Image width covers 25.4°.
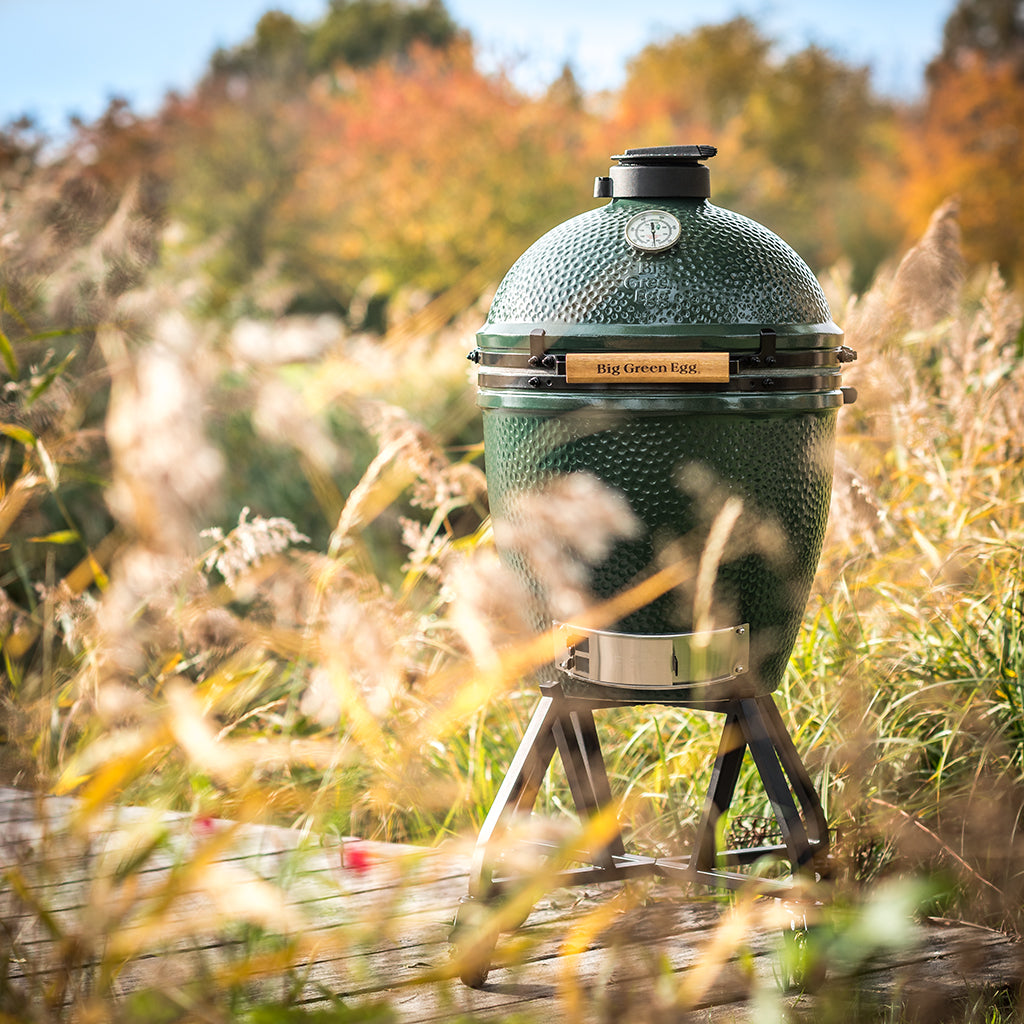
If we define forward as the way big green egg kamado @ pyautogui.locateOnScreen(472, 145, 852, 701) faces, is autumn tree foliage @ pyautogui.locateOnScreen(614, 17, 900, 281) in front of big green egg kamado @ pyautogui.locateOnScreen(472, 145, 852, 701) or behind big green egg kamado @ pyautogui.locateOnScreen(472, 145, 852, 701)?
behind

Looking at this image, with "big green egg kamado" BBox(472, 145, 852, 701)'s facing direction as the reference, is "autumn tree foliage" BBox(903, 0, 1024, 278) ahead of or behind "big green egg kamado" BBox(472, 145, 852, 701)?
behind

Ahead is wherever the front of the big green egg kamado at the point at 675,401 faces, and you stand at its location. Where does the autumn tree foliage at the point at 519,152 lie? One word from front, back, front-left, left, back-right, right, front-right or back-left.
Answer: back

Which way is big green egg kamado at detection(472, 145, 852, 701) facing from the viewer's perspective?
toward the camera
